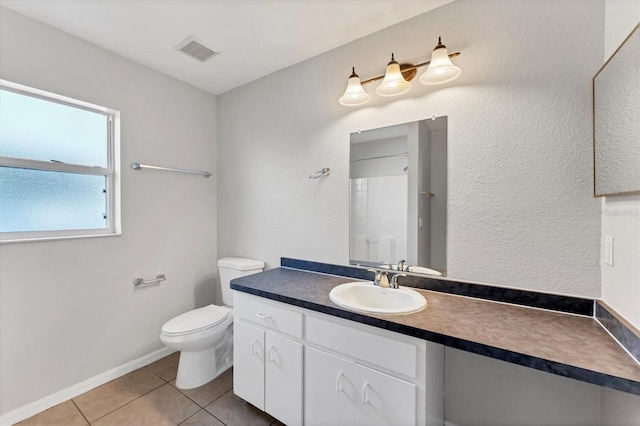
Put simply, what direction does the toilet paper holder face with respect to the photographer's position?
facing the viewer and to the right of the viewer

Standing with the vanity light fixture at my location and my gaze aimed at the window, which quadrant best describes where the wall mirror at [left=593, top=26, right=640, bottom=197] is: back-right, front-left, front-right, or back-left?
back-left

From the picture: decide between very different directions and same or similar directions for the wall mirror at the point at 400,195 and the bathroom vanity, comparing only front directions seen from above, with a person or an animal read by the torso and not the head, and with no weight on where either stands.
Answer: same or similar directions

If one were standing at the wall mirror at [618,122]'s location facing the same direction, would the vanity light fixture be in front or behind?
in front

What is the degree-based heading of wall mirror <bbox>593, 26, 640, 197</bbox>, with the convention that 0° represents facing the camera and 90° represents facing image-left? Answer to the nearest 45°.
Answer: approximately 90°

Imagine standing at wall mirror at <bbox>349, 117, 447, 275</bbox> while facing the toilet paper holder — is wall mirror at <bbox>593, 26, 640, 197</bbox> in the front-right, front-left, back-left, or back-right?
back-left

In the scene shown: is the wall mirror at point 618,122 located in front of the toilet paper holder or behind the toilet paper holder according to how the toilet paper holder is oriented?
in front

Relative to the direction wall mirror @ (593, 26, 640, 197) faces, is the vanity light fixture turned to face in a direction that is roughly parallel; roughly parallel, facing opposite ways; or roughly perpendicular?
roughly perpendicular

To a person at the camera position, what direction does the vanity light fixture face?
facing the viewer and to the left of the viewer

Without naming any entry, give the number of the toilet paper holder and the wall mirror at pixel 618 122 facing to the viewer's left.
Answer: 1

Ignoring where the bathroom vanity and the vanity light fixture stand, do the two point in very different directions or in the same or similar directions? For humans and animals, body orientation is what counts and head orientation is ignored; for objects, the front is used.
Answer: same or similar directions

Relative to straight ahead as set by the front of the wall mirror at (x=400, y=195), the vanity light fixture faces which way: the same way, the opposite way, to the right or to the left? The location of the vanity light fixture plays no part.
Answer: the same way

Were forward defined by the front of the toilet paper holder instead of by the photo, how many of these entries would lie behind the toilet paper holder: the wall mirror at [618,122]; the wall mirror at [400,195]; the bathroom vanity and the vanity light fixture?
0
